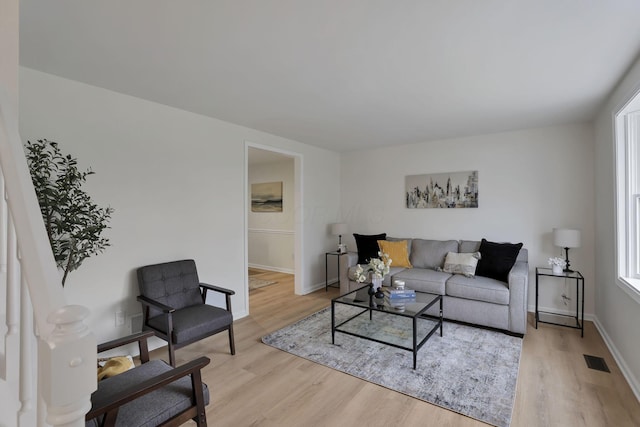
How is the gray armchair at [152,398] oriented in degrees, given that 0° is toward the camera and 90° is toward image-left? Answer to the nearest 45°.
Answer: approximately 225°

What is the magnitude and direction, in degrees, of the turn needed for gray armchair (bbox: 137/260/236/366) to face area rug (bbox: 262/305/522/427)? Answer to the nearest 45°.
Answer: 0° — it already faces it

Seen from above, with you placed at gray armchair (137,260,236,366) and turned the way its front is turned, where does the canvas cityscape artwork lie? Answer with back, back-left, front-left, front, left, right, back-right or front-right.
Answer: front-left

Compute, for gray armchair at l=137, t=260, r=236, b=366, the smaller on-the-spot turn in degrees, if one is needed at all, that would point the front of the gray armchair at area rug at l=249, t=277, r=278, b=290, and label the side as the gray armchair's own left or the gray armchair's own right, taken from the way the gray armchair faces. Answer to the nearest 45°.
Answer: approximately 90° to the gray armchair's own left

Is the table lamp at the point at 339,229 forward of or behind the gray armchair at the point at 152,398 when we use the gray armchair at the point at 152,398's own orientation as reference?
forward

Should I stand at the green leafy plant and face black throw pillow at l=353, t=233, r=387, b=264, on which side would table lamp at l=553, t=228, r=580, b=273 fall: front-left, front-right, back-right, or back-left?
front-right

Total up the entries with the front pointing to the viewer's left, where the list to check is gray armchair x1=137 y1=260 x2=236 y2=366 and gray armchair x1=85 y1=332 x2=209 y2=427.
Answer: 0

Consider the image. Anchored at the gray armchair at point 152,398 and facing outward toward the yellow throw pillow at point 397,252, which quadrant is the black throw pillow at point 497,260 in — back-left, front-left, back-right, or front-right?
front-right

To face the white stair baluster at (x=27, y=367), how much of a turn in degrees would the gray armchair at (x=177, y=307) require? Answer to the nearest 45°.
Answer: approximately 45° to its right

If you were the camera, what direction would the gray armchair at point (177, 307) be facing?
facing the viewer and to the right of the viewer

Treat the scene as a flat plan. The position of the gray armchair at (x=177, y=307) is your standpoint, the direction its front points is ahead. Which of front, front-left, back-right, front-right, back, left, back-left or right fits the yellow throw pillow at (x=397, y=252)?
front-left
